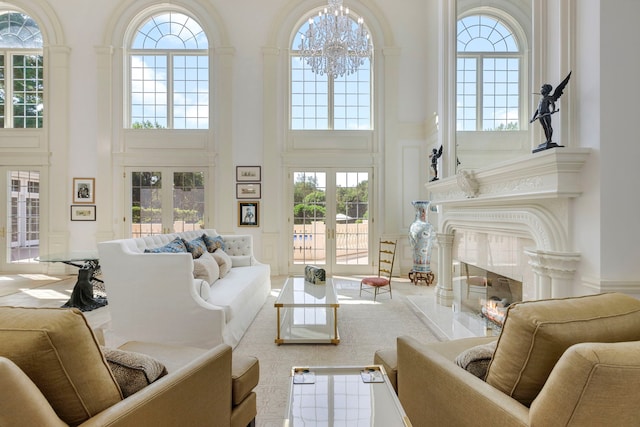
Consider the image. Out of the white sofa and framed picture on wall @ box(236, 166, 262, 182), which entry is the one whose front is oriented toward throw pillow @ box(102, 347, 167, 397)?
the framed picture on wall

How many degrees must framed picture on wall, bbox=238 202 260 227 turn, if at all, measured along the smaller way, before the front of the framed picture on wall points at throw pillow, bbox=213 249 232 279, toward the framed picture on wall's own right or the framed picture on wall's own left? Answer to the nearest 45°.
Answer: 0° — it already faces it

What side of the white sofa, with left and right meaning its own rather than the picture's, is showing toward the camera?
right

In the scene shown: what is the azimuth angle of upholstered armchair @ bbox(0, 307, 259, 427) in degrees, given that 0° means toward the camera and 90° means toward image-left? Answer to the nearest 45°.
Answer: approximately 225°

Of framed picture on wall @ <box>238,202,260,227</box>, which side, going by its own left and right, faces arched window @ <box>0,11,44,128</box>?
right

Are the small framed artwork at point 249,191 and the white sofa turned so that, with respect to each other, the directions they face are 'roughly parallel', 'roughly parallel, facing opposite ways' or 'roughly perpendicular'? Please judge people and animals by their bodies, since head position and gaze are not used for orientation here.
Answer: roughly perpendicular

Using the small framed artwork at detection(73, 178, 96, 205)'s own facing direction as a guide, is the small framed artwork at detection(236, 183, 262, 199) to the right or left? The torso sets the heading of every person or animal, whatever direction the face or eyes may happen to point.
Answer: on its left

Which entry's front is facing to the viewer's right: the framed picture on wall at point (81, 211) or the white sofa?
the white sofa

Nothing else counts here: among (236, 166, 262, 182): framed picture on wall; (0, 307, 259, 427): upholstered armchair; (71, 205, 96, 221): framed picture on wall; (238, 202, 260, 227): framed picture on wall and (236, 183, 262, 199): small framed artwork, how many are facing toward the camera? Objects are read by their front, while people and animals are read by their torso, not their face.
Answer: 4
